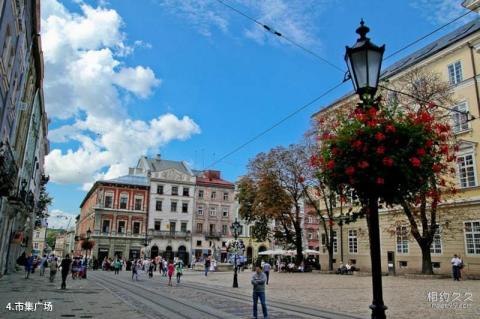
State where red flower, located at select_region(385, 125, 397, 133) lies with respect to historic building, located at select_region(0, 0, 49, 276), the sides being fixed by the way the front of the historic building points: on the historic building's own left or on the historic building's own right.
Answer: on the historic building's own right

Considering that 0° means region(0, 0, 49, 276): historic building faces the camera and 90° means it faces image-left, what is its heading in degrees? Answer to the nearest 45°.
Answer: approximately 270°

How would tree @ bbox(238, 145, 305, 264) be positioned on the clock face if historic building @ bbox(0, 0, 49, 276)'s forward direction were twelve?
The tree is roughly at 11 o'clock from the historic building.

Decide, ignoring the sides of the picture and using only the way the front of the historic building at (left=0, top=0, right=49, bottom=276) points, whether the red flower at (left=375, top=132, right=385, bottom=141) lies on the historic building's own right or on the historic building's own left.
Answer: on the historic building's own right

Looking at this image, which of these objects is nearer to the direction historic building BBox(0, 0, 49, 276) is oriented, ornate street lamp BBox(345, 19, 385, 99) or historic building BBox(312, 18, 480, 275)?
the historic building

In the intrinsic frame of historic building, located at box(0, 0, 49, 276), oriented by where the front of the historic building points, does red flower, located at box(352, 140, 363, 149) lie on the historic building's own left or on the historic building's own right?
on the historic building's own right
